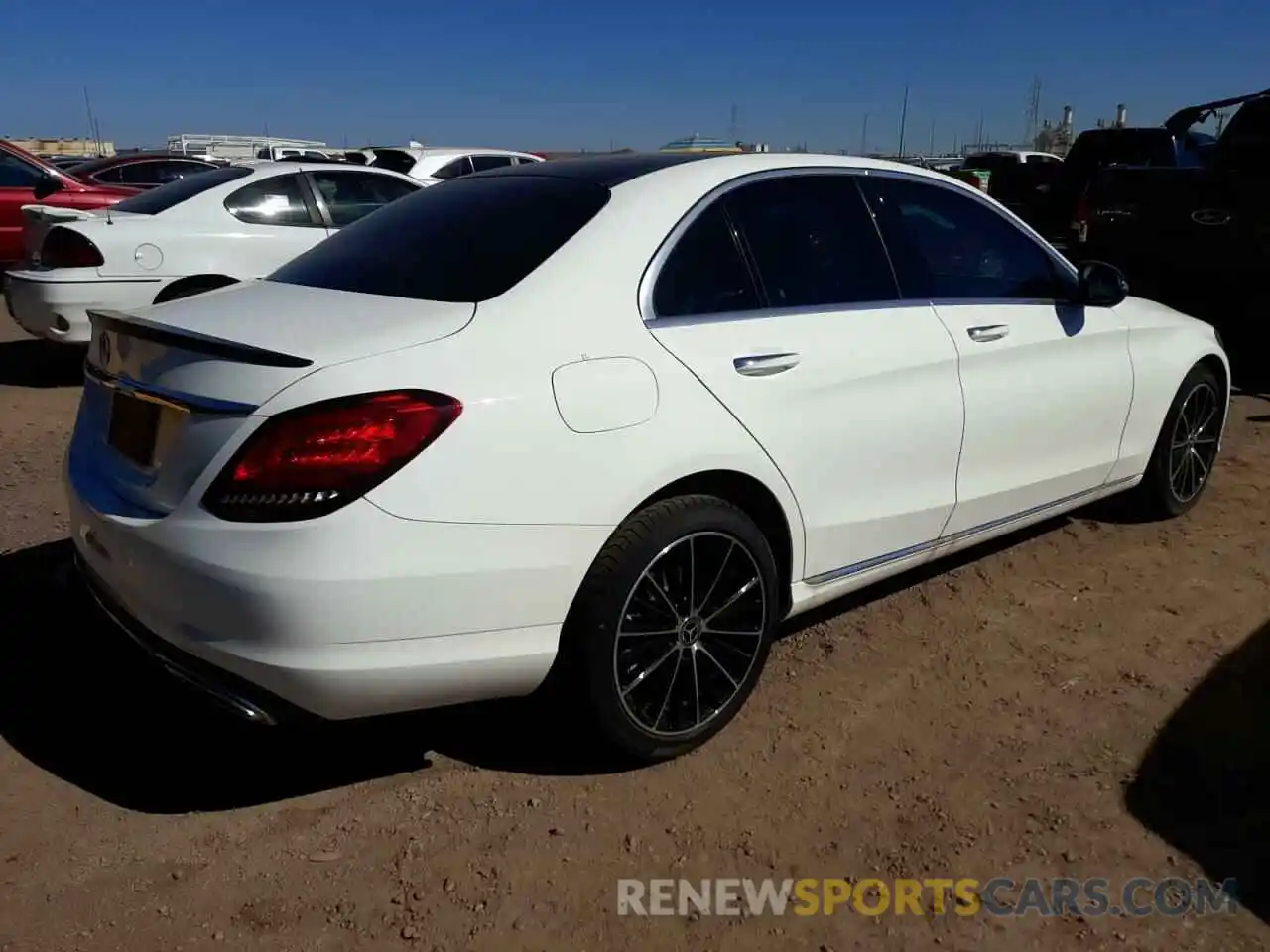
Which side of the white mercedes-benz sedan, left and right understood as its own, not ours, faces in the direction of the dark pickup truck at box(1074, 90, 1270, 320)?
front

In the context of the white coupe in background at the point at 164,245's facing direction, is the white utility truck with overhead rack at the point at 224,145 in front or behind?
in front

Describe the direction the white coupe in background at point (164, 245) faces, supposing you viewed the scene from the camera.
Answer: facing away from the viewer and to the right of the viewer

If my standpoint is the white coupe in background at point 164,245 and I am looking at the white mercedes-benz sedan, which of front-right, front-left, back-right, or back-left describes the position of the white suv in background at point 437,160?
back-left

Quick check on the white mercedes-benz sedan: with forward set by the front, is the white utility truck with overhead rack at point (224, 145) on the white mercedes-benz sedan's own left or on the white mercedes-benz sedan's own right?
on the white mercedes-benz sedan's own left

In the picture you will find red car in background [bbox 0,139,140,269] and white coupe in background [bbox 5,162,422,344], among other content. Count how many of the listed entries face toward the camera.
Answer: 0

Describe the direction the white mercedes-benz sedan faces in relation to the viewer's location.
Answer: facing away from the viewer and to the right of the viewer

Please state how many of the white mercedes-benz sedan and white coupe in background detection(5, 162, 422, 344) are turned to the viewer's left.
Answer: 0

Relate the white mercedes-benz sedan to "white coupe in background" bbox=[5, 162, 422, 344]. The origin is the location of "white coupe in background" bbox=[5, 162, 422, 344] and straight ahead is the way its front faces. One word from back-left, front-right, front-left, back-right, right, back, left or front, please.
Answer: back-right

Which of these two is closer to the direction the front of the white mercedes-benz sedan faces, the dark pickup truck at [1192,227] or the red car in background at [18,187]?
the dark pickup truck

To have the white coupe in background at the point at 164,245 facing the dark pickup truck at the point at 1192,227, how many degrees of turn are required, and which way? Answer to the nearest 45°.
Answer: approximately 45° to its right

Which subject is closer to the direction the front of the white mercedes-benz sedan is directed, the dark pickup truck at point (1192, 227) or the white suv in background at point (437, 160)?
the dark pickup truck
